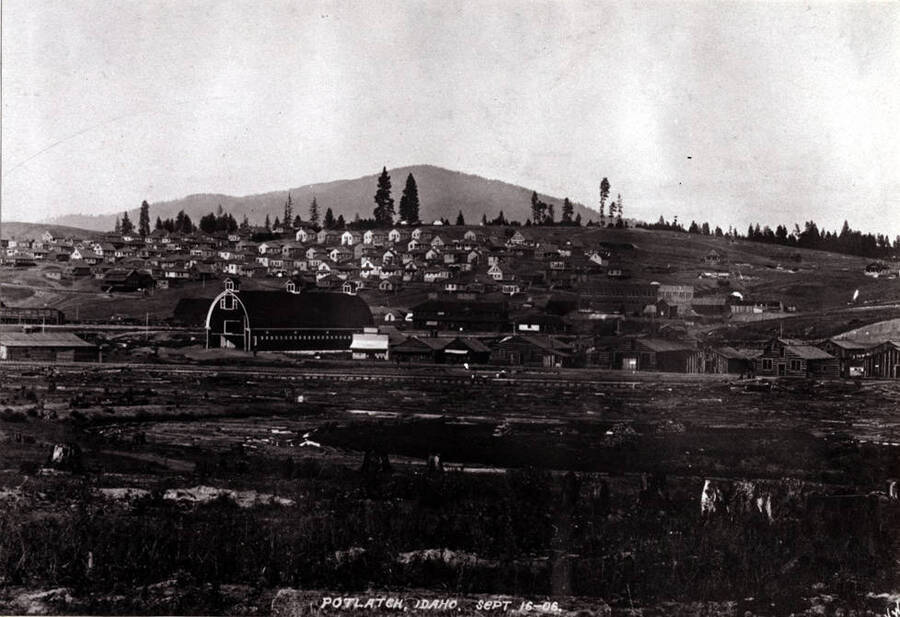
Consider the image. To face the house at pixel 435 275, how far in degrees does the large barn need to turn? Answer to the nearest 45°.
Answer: approximately 180°

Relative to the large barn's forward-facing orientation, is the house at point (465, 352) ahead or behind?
behind

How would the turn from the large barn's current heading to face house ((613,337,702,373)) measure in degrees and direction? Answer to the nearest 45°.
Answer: approximately 135° to its left

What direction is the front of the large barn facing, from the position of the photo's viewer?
facing the viewer and to the left of the viewer
